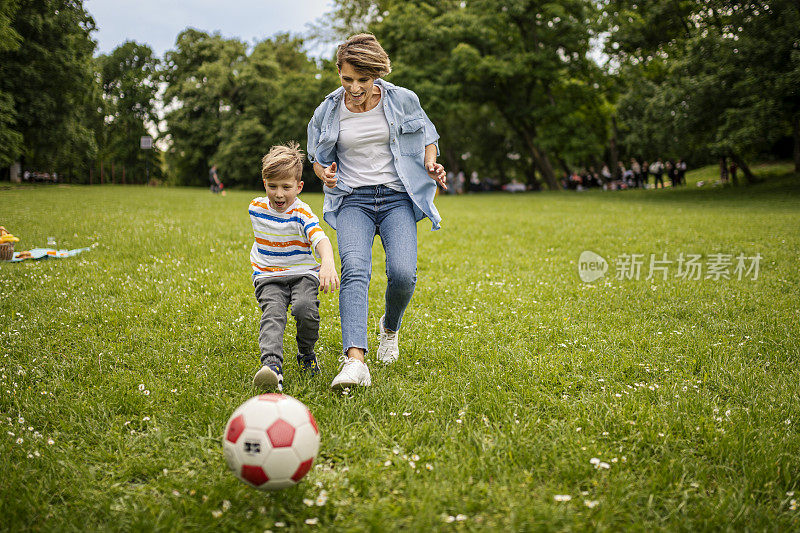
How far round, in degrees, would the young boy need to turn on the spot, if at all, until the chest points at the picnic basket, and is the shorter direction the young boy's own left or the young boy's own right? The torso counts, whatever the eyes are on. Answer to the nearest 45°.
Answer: approximately 135° to the young boy's own right

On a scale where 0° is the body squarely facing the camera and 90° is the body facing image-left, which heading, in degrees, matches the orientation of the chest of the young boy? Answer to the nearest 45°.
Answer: approximately 0°

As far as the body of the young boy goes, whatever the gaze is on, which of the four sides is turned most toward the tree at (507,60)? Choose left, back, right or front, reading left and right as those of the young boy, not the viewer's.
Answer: back

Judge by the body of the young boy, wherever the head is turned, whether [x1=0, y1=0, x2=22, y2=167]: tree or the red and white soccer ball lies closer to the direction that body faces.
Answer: the red and white soccer ball

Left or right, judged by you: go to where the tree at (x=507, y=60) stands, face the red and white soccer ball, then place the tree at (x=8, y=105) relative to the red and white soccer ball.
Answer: right

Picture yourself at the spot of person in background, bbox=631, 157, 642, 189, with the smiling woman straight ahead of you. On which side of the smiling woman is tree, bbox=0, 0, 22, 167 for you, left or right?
right

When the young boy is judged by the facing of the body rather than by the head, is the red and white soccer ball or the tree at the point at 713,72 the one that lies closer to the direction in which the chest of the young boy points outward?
the red and white soccer ball

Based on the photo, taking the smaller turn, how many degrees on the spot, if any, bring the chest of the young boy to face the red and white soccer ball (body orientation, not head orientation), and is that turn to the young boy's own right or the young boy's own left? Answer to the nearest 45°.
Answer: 0° — they already face it

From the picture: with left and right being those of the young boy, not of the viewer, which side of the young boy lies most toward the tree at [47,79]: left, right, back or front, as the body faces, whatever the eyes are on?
back
